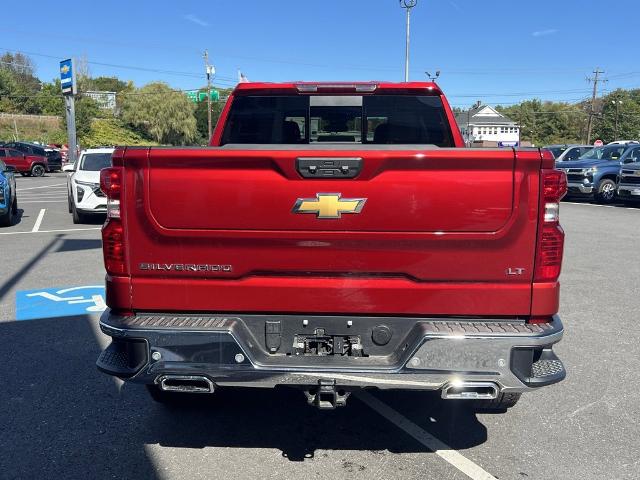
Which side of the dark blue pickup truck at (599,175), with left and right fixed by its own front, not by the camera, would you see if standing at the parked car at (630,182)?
left

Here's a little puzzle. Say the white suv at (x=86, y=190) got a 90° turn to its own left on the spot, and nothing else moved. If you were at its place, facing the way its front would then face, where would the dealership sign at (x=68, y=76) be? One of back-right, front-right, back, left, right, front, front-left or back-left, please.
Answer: left

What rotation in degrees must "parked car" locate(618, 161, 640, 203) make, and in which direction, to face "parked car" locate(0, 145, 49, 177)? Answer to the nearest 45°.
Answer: approximately 45° to its right

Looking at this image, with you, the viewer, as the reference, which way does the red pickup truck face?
facing away from the viewer

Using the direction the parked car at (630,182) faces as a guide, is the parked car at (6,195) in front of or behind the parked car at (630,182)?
in front

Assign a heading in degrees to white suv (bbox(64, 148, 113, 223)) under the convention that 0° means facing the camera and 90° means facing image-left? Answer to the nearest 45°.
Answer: approximately 0°

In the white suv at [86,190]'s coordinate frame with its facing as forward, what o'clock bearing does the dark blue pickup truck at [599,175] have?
The dark blue pickup truck is roughly at 9 o'clock from the white suv.

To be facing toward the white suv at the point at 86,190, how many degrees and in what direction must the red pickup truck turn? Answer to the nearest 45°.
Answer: approximately 45° to its left

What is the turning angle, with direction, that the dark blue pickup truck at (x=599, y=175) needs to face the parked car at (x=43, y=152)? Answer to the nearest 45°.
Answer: approximately 45° to its right

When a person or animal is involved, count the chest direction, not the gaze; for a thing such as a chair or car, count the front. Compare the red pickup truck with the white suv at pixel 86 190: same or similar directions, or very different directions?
very different directions

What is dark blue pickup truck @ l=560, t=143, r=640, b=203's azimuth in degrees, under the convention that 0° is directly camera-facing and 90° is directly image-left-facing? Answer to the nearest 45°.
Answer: approximately 45°

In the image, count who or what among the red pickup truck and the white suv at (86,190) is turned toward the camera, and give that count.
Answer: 1

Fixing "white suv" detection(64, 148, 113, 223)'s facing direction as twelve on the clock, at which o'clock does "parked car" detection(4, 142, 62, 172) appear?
The parked car is roughly at 6 o'clock from the white suv.
